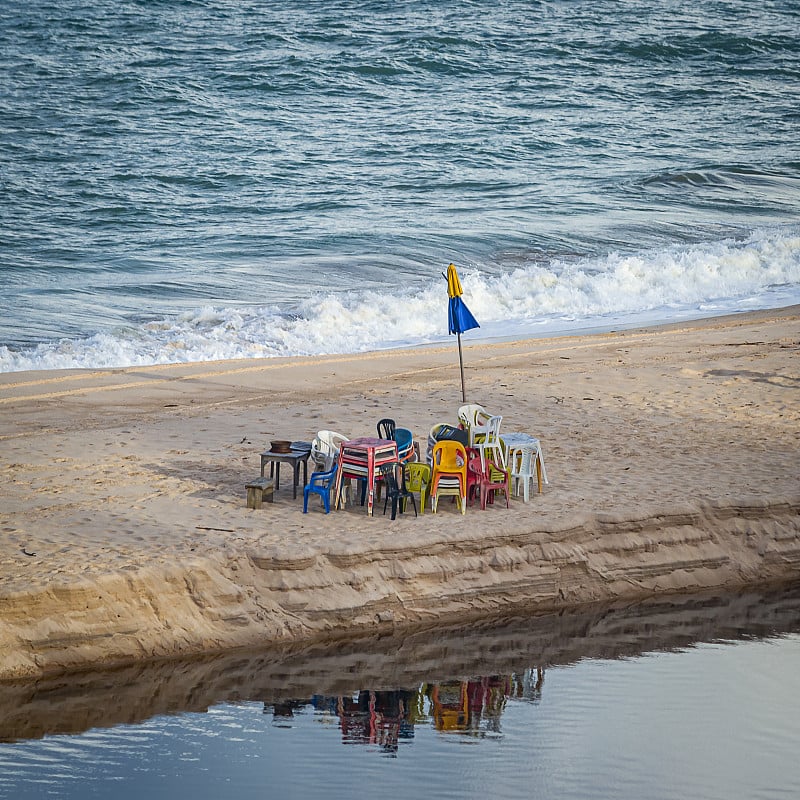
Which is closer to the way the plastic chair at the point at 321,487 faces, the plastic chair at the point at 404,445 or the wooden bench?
the wooden bench

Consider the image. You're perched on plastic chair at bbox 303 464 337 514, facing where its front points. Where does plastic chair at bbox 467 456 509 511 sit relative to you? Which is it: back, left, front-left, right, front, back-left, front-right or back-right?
back

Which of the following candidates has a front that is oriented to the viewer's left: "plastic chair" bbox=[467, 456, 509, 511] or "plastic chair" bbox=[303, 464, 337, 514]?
"plastic chair" bbox=[303, 464, 337, 514]

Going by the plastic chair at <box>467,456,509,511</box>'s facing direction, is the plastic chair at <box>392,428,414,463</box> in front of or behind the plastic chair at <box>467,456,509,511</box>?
behind

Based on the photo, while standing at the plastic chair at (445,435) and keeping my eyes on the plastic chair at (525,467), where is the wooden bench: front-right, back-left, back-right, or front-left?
back-right

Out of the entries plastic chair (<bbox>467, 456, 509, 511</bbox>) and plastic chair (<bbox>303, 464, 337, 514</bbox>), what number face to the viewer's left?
1

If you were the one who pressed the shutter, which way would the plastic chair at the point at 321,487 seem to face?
facing to the left of the viewer

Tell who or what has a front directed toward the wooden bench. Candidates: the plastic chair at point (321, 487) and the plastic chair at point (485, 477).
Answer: the plastic chair at point (321, 487)
